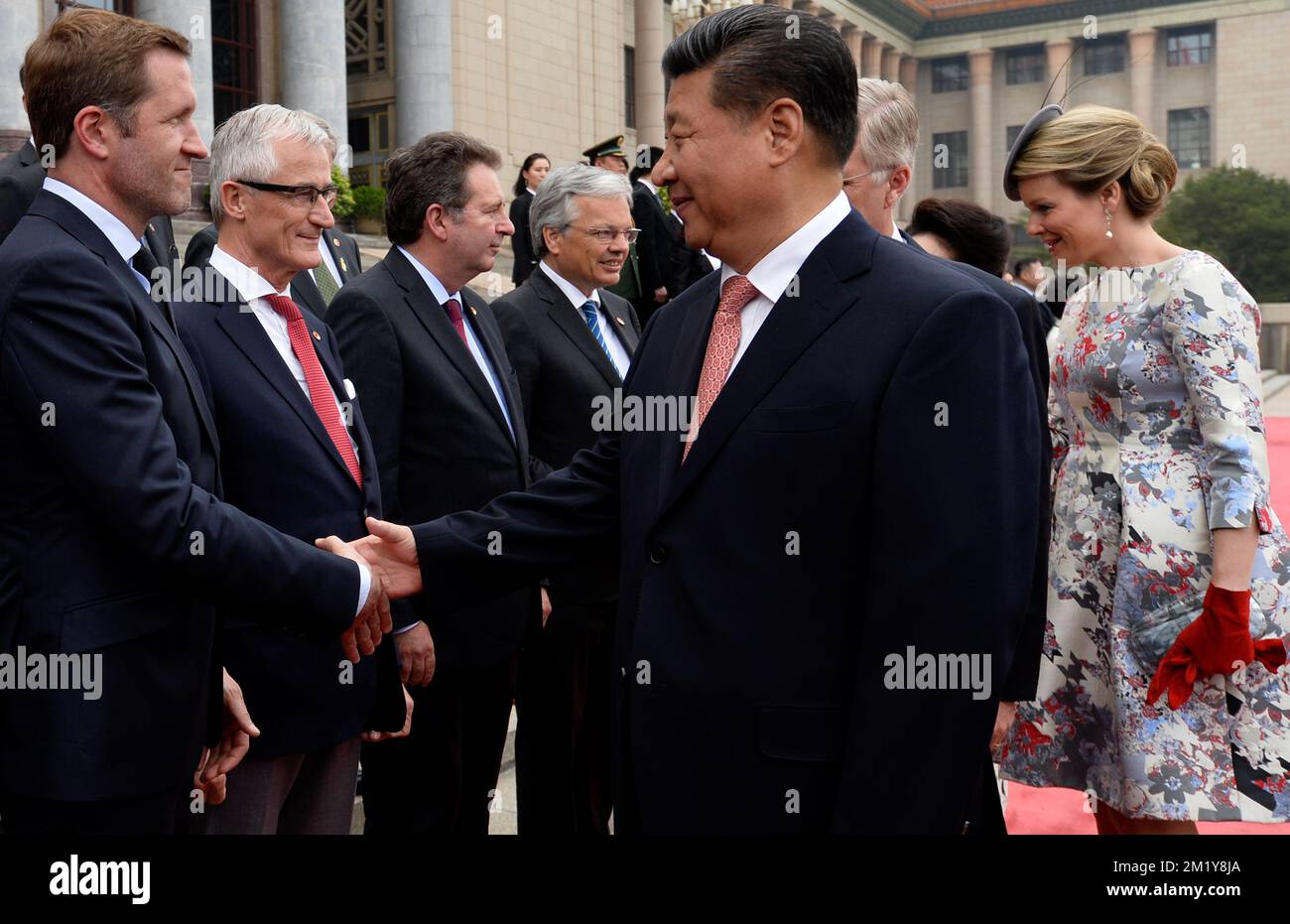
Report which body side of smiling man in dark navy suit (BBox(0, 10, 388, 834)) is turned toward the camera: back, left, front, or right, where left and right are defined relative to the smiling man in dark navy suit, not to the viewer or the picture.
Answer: right

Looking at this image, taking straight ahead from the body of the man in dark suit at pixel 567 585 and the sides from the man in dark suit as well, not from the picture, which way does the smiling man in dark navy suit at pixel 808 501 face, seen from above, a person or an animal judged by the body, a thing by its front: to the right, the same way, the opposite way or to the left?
to the right

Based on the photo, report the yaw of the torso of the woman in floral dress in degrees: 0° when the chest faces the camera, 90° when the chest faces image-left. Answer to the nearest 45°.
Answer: approximately 45°

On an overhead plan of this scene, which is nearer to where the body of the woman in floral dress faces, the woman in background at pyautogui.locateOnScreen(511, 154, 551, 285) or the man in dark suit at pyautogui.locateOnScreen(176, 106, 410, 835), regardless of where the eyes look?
the man in dark suit

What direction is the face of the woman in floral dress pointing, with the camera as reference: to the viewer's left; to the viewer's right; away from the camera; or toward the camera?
to the viewer's left

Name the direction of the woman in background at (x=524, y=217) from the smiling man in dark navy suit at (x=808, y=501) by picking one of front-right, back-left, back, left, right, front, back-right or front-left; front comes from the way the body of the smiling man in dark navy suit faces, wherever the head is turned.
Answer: back-right

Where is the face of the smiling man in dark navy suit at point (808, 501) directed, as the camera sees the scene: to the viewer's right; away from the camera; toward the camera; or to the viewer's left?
to the viewer's left

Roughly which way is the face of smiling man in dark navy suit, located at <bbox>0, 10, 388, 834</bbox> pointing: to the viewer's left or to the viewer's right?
to the viewer's right

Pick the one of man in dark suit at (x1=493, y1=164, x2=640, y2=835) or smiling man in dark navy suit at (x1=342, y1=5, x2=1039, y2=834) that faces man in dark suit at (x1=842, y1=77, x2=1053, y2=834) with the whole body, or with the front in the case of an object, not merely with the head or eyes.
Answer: man in dark suit at (x1=493, y1=164, x2=640, y2=835)

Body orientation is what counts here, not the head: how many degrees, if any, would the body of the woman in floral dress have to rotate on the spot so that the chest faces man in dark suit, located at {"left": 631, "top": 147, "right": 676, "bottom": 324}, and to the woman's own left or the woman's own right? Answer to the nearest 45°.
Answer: approximately 90° to the woman's own right

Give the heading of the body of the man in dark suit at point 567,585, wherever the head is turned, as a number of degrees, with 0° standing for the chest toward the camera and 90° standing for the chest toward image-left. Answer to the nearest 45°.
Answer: approximately 315°

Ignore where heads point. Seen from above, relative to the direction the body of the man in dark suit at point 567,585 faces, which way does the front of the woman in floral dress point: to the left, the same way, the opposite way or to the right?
to the right

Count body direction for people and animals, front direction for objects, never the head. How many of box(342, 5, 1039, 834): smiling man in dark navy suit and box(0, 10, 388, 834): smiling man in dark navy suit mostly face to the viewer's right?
1

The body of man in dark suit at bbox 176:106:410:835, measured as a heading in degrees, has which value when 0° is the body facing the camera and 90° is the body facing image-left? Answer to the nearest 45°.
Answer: approximately 315°

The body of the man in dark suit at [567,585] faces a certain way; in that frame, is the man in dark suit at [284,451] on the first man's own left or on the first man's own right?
on the first man's own right
